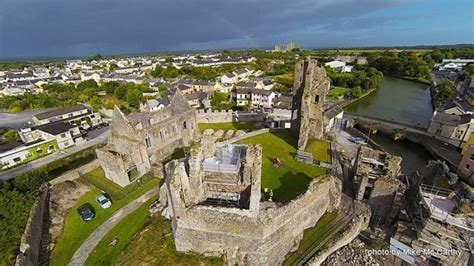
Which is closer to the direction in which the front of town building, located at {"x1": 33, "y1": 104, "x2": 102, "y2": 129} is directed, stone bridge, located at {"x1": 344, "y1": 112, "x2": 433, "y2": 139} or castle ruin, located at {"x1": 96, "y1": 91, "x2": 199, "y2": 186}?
the stone bridge

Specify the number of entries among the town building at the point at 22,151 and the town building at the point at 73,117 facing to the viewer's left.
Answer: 0

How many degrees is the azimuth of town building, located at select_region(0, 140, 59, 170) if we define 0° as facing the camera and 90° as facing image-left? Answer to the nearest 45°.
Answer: approximately 315°

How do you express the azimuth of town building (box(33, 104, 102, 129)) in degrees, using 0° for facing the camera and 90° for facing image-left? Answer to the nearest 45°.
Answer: approximately 315°

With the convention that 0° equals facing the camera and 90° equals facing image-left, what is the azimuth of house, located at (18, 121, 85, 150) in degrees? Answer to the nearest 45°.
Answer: approximately 315°

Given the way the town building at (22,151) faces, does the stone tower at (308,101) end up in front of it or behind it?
in front
